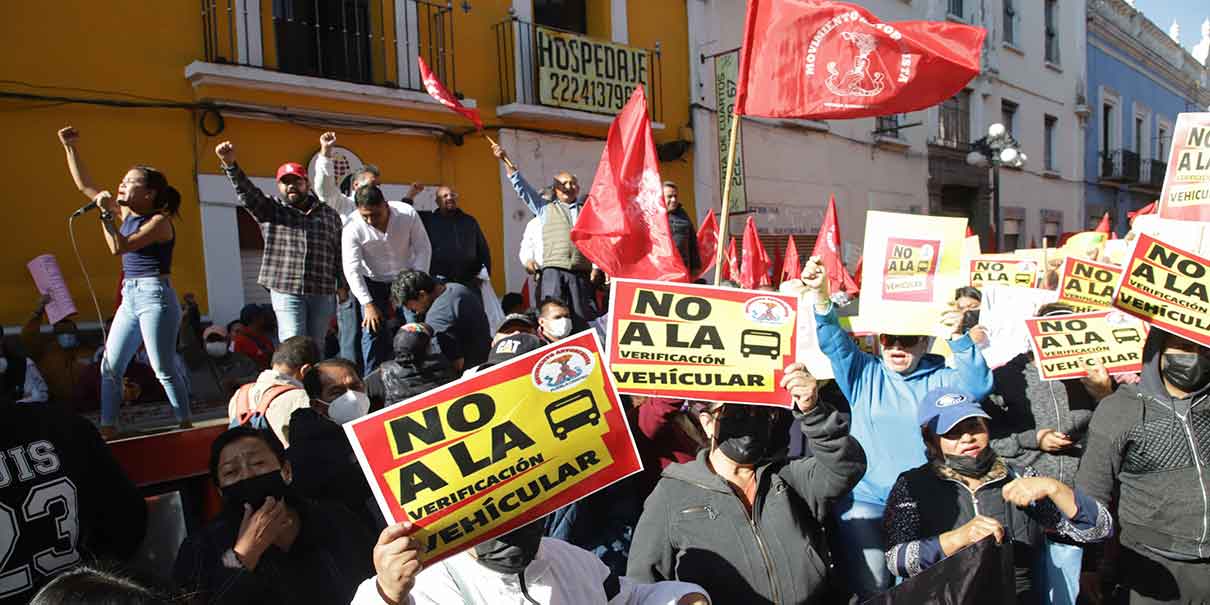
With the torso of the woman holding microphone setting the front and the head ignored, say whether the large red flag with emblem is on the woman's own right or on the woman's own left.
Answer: on the woman's own left

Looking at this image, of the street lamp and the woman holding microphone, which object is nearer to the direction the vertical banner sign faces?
the woman holding microphone

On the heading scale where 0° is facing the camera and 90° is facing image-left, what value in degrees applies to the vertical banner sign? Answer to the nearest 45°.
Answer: approximately 45°

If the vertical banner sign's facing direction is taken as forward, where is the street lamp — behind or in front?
behind

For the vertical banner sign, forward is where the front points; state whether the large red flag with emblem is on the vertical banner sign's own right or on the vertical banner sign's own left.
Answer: on the vertical banner sign's own left

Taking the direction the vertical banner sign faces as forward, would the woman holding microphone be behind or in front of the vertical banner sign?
in front
